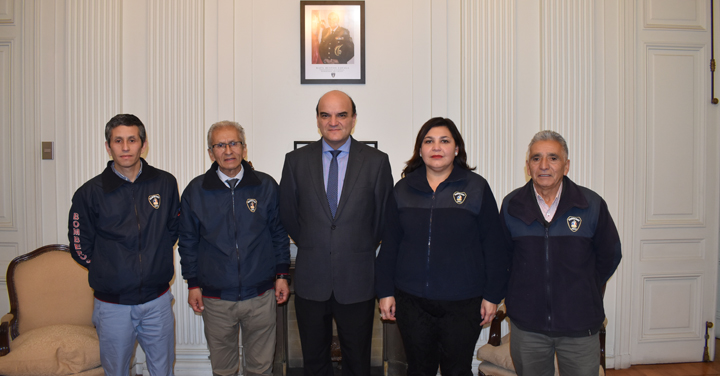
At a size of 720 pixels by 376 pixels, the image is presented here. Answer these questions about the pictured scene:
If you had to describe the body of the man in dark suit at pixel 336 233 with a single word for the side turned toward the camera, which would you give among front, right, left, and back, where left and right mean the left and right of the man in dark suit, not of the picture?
front

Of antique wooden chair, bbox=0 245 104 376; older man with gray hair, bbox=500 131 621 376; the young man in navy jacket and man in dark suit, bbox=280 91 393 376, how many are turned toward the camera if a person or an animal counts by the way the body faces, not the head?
4

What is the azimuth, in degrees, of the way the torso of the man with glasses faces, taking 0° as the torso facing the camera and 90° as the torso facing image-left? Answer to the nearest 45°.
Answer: approximately 0°

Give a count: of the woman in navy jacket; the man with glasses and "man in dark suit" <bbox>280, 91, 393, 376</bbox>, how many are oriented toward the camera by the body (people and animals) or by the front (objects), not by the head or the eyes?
3

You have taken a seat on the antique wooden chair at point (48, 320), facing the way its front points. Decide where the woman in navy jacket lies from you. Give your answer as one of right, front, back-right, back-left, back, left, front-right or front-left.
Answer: front-left

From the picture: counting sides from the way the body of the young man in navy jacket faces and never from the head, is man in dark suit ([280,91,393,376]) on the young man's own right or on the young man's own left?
on the young man's own left

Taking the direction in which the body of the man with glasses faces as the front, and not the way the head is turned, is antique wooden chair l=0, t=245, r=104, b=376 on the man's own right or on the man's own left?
on the man's own right

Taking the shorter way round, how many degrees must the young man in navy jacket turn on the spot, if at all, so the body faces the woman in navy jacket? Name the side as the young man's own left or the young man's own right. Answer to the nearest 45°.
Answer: approximately 45° to the young man's own left

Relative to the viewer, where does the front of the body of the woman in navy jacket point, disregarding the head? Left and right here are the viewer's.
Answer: facing the viewer

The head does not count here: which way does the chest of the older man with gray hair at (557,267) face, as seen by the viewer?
toward the camera

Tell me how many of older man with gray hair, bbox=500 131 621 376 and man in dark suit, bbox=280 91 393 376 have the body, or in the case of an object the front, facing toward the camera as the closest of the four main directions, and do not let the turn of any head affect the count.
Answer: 2

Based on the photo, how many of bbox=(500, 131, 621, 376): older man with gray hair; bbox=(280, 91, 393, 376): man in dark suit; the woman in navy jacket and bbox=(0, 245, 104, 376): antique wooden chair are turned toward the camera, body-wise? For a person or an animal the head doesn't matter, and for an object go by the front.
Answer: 4
